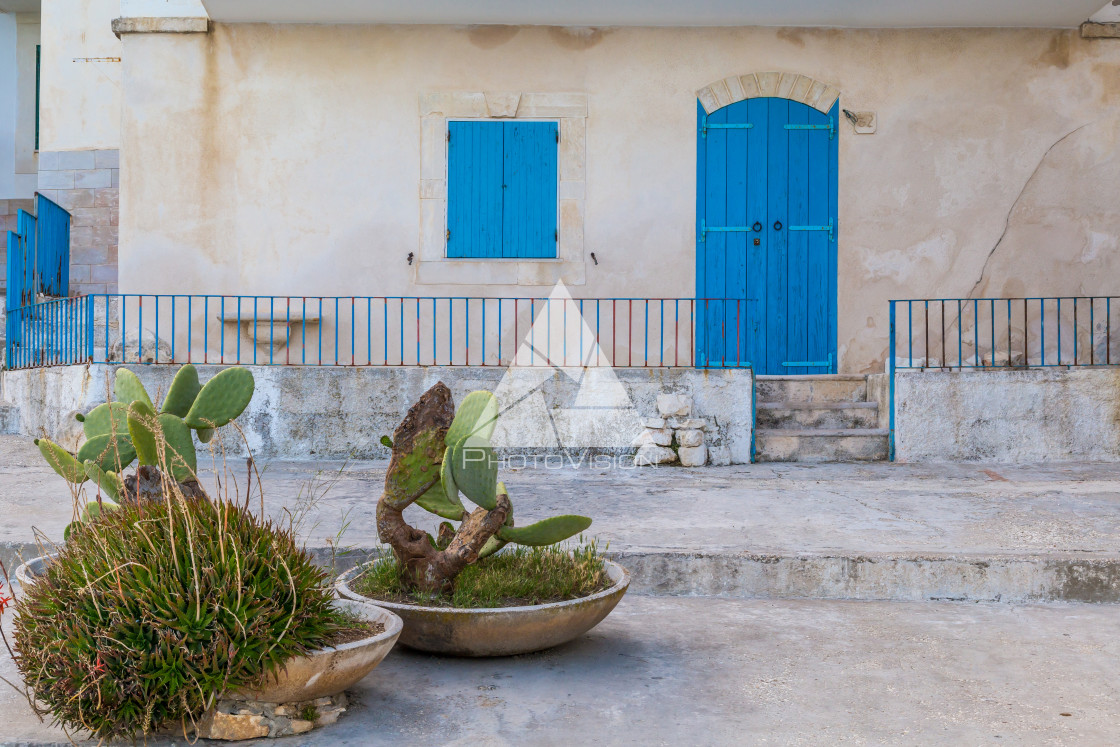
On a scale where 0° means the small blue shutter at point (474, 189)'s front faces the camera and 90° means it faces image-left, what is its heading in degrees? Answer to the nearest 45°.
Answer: approximately 0°

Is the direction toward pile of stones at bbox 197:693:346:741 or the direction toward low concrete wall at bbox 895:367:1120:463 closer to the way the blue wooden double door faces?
the pile of stones

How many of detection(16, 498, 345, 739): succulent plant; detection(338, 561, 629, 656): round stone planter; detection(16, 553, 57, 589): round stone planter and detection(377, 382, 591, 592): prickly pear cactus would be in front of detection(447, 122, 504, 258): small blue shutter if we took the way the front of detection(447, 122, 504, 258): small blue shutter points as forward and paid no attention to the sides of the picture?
4

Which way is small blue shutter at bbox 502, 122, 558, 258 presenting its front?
toward the camera

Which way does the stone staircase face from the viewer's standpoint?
toward the camera

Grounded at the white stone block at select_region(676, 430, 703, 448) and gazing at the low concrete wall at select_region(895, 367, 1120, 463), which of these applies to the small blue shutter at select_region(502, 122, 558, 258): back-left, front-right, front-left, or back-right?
back-left

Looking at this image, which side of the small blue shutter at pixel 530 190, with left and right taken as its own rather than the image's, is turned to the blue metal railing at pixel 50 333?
right

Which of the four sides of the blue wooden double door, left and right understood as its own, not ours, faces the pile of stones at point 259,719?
front

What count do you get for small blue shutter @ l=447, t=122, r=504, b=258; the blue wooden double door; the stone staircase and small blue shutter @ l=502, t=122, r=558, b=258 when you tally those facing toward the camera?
4

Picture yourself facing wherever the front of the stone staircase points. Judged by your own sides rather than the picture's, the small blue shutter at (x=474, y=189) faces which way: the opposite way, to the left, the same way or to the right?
the same way

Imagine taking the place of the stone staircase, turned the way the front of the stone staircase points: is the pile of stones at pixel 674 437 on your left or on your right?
on your right

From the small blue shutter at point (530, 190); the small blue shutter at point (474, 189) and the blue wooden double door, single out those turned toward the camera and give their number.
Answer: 3

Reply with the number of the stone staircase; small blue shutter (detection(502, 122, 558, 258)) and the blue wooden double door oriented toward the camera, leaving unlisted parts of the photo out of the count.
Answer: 3

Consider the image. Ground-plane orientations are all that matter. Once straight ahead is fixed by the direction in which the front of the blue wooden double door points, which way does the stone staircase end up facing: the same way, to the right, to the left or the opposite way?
the same way

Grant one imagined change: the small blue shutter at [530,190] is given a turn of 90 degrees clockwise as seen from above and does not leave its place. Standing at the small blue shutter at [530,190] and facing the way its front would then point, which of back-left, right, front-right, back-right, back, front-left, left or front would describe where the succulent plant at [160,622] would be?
left

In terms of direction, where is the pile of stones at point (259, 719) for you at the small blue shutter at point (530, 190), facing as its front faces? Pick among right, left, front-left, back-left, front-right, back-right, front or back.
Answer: front

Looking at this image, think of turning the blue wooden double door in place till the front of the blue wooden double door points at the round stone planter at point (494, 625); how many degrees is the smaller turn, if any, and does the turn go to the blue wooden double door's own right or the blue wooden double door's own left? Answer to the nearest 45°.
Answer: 0° — it already faces it
